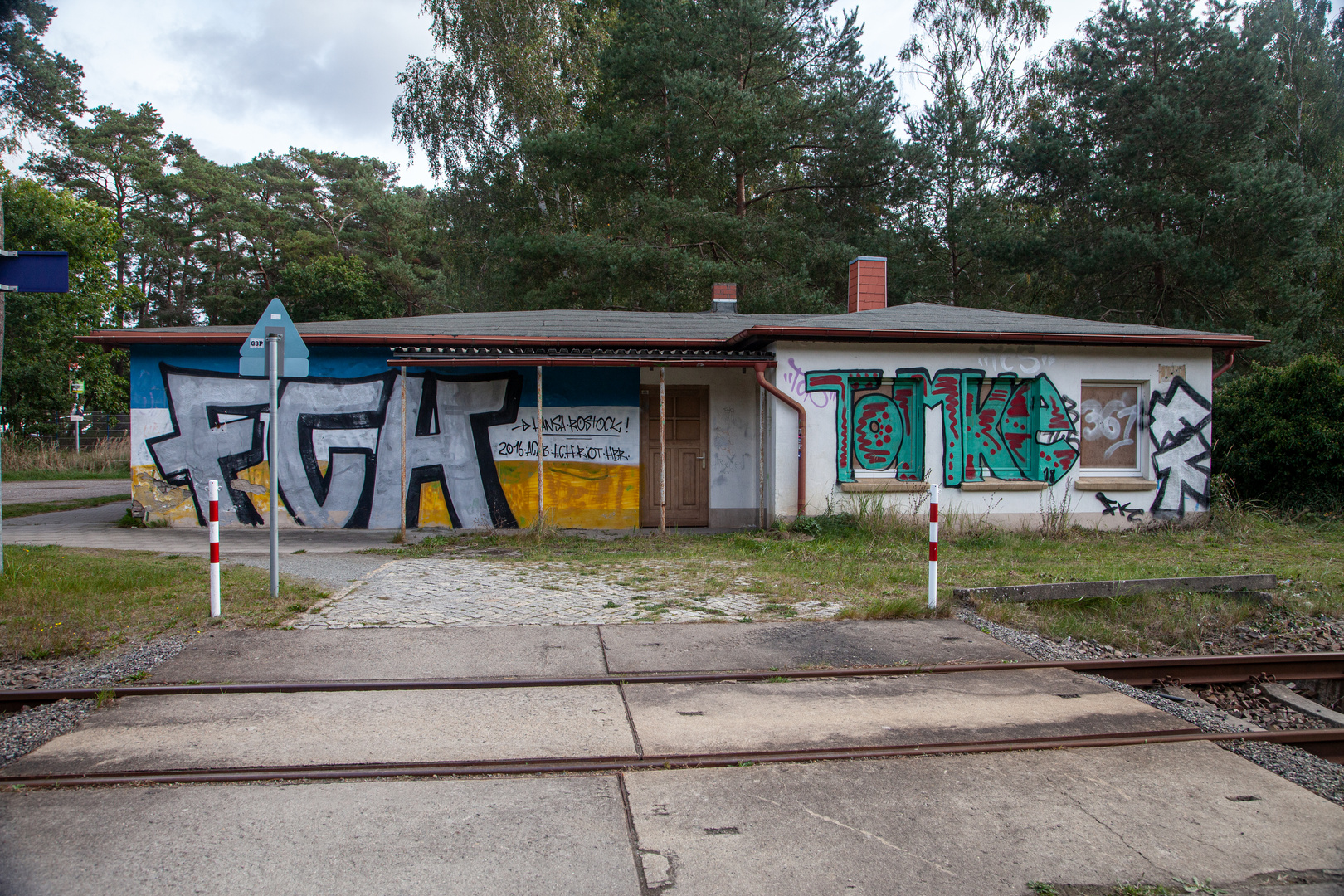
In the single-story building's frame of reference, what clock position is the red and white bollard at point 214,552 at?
The red and white bollard is roughly at 1 o'clock from the single-story building.

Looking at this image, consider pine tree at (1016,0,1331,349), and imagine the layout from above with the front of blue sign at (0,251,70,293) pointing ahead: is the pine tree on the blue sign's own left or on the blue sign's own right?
on the blue sign's own left

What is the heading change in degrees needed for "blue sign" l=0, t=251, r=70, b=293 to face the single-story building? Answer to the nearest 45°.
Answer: approximately 90° to its left

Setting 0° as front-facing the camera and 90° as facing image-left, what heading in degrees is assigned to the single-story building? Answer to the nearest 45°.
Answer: approximately 0°

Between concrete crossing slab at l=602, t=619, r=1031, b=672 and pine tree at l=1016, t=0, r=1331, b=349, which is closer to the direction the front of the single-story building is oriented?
the concrete crossing slab

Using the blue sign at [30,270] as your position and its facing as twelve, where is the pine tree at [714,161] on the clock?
The pine tree is roughly at 8 o'clock from the blue sign.

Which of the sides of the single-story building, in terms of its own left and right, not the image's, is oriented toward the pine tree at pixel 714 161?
back

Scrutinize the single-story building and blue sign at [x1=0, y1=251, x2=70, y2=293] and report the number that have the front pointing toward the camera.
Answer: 2

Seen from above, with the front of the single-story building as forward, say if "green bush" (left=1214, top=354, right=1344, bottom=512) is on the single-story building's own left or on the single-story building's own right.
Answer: on the single-story building's own left

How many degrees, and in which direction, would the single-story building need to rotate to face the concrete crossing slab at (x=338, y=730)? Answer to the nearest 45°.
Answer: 0° — it already faces it

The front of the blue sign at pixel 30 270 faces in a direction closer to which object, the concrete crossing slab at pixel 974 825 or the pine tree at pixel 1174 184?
the concrete crossing slab

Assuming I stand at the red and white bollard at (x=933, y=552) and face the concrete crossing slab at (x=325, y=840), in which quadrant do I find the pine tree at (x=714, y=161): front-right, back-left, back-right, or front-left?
back-right
